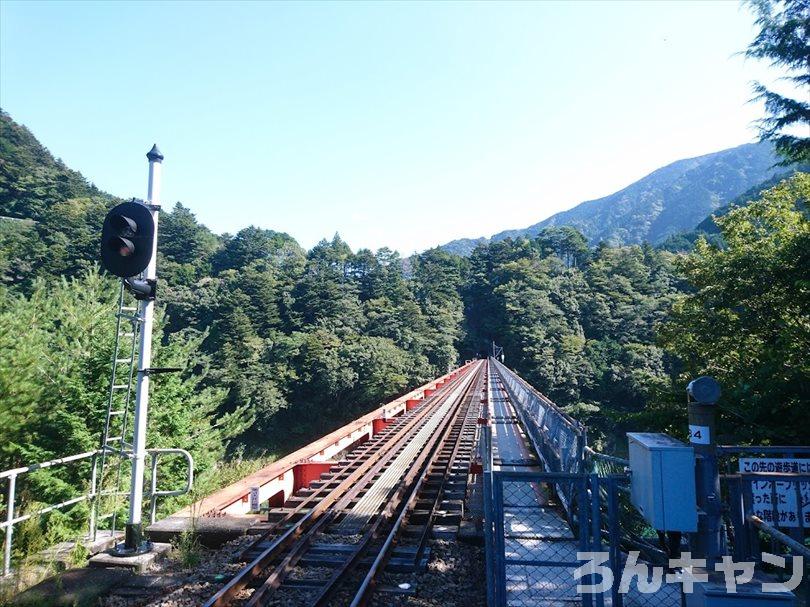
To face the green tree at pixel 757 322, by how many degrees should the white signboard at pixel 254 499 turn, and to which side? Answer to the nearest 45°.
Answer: approximately 90° to its left

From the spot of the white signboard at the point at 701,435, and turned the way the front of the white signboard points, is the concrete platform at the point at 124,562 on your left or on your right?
on your right

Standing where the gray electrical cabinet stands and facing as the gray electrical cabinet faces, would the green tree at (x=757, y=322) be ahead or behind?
behind

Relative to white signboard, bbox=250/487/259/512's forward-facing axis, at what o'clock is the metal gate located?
The metal gate is roughly at 11 o'clock from the white signboard.

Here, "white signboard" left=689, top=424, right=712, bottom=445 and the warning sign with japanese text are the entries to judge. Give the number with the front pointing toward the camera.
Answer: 2

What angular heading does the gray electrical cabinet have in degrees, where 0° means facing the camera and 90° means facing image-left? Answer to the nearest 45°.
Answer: approximately 45°

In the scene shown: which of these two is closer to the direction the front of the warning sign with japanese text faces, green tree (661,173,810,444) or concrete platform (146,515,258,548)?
the concrete platform

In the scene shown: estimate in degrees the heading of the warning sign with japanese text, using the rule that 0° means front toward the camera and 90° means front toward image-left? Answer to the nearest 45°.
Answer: approximately 0°
